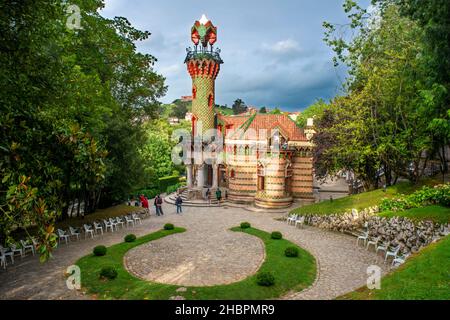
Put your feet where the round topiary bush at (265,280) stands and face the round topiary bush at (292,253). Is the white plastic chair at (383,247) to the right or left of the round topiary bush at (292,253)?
right

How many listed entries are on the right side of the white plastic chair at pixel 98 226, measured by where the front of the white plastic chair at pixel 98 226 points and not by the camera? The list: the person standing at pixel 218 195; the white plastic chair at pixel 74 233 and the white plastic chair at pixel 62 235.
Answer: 2

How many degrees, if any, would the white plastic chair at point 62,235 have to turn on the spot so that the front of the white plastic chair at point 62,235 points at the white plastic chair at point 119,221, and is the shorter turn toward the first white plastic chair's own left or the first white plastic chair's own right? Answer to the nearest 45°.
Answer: approximately 90° to the first white plastic chair's own left

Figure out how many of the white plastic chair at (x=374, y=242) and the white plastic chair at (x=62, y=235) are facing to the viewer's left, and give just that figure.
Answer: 1

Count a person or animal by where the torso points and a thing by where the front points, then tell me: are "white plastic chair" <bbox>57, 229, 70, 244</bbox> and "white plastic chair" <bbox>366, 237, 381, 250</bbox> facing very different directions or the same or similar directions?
very different directions

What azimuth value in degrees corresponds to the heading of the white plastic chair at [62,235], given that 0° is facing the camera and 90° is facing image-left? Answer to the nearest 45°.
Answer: approximately 315°

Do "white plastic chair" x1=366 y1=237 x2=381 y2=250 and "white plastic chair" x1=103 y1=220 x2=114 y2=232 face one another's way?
yes

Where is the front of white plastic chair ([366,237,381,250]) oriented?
to the viewer's left

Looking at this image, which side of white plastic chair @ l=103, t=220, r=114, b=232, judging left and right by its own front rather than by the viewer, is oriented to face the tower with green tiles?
left

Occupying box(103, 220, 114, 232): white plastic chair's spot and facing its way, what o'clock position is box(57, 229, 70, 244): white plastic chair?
box(57, 229, 70, 244): white plastic chair is roughly at 3 o'clock from box(103, 220, 114, 232): white plastic chair.
